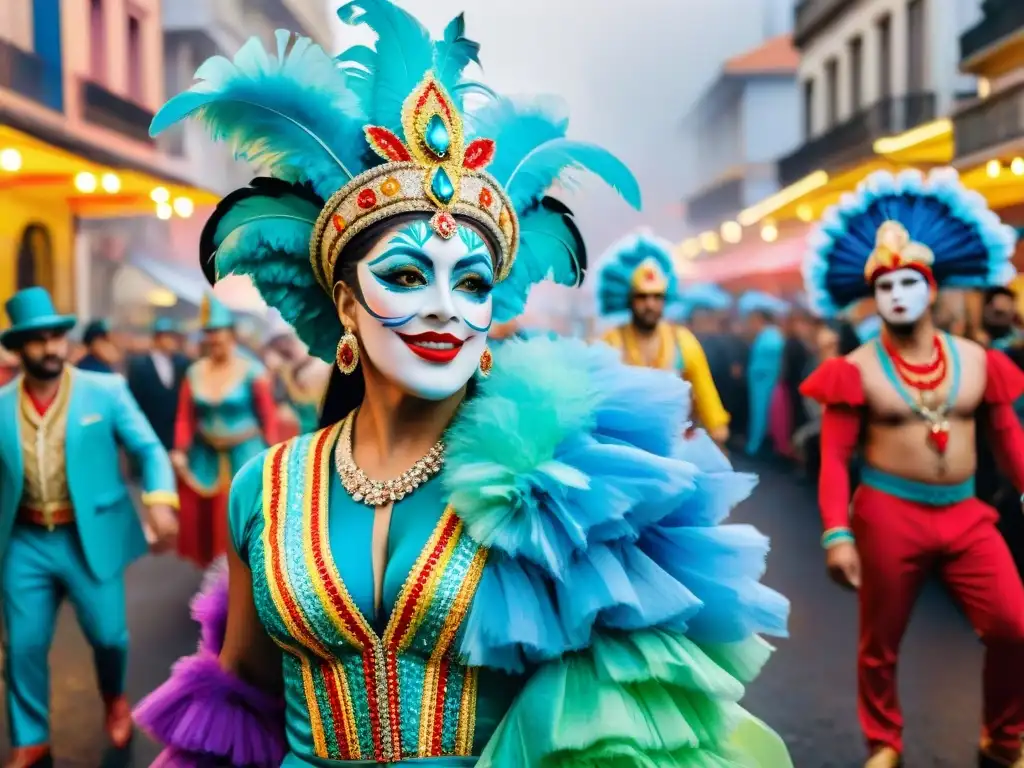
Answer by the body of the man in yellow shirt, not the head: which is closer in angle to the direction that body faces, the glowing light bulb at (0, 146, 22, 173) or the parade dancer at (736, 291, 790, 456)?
the glowing light bulb

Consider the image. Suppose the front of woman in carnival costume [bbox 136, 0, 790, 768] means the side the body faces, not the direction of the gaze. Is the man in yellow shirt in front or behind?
behind

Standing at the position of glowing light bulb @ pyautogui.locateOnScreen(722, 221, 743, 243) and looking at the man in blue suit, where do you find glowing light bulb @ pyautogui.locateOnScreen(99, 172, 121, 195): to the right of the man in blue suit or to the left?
right

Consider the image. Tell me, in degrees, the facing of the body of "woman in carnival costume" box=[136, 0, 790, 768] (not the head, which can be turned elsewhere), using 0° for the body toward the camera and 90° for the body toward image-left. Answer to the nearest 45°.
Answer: approximately 0°

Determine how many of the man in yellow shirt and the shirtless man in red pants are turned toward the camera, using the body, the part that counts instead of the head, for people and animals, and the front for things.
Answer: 2

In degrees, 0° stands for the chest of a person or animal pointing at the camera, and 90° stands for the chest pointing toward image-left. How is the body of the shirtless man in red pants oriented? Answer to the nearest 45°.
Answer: approximately 0°

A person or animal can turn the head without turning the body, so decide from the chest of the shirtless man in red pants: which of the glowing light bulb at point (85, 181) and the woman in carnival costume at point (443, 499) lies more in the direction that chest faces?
the woman in carnival costume

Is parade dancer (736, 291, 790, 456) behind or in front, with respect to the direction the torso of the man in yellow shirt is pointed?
behind
